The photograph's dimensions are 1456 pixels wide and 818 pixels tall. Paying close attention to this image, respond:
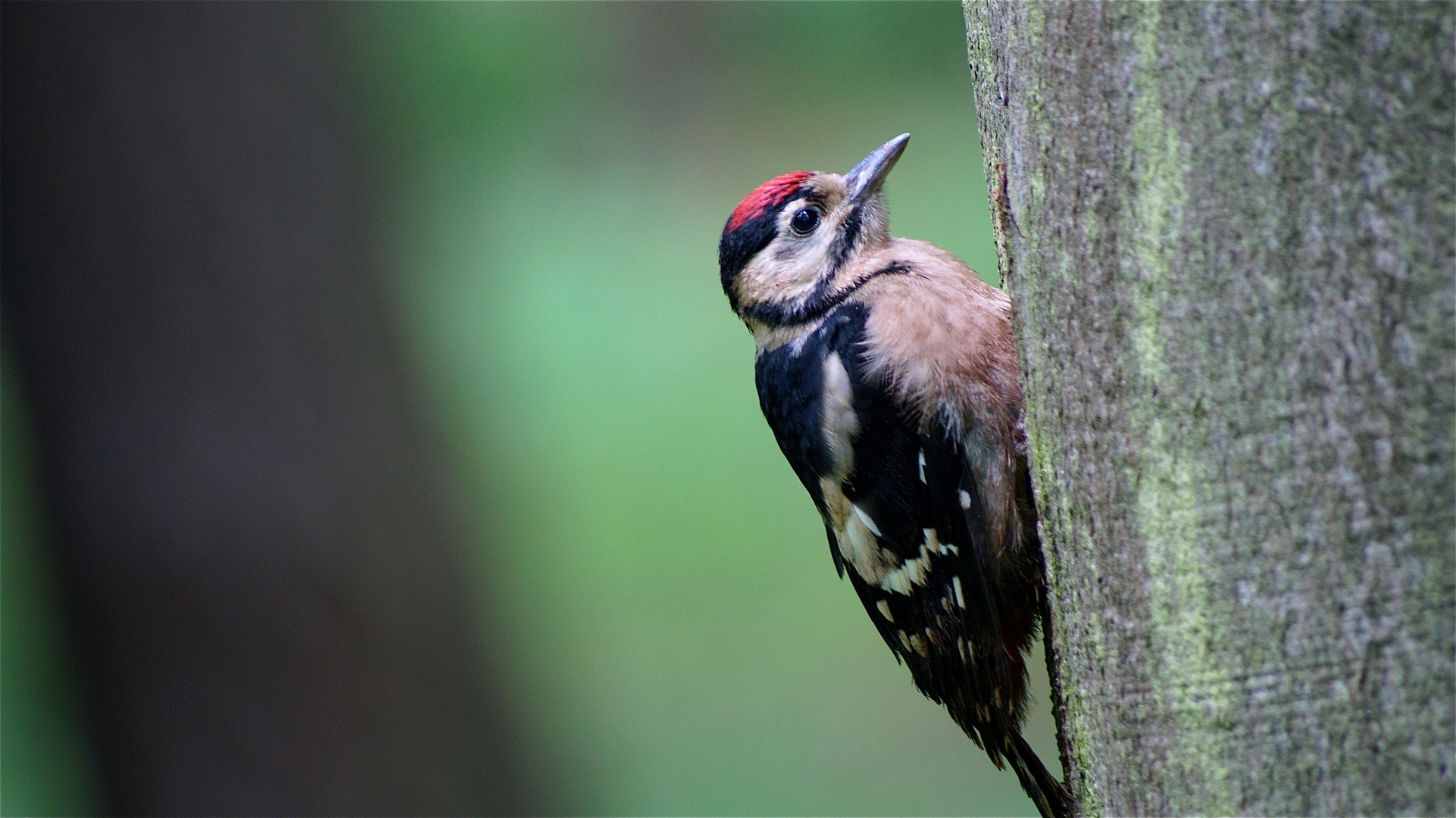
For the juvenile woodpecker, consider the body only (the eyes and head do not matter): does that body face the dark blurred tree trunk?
no

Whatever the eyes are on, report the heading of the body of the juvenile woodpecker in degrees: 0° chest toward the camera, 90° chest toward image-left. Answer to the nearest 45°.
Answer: approximately 270°
